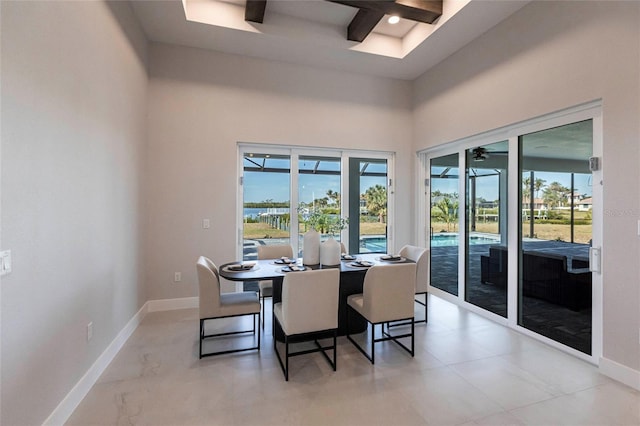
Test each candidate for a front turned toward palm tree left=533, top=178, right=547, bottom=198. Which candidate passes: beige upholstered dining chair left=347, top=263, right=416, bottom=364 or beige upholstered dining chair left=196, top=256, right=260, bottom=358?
beige upholstered dining chair left=196, top=256, right=260, bottom=358

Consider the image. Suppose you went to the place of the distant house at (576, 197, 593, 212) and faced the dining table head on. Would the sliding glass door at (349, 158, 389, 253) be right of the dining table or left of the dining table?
right

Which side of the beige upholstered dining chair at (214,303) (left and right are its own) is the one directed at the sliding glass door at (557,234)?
front

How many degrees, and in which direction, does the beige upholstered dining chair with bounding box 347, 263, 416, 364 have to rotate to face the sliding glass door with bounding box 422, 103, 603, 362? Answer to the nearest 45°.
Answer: approximately 90° to its right

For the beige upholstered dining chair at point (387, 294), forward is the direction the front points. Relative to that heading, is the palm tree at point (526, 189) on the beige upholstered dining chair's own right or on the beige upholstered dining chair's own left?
on the beige upholstered dining chair's own right

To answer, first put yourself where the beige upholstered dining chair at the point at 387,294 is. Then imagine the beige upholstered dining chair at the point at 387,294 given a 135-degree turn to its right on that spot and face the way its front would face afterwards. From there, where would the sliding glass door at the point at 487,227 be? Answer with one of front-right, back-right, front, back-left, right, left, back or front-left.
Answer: front-left

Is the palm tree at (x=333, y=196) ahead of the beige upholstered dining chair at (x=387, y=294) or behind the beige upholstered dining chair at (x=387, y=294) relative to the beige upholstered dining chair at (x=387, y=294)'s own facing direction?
ahead

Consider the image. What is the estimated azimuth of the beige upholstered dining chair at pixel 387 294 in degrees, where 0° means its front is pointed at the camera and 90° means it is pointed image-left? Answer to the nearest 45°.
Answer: approximately 135°

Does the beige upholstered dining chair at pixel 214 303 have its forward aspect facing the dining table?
yes

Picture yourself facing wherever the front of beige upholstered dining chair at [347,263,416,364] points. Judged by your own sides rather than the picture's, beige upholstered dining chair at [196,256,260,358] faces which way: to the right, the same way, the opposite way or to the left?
to the right

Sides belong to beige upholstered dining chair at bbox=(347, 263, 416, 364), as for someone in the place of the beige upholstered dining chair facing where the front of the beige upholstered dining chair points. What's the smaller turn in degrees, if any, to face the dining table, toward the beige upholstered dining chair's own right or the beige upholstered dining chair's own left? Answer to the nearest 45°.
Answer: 0° — it already faces it

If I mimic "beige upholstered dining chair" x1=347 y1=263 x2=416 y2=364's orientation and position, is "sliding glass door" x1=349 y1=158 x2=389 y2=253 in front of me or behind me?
in front

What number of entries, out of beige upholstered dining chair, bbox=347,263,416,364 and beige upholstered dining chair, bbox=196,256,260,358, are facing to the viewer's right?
1

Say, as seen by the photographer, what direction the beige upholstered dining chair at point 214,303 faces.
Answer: facing to the right of the viewer

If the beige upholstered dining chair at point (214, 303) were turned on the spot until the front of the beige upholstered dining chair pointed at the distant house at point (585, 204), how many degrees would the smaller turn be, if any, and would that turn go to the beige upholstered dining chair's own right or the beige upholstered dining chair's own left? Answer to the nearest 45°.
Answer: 0° — it already faces it

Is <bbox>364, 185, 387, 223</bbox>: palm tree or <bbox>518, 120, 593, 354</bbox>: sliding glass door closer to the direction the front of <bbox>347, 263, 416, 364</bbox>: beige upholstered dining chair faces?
the palm tree
